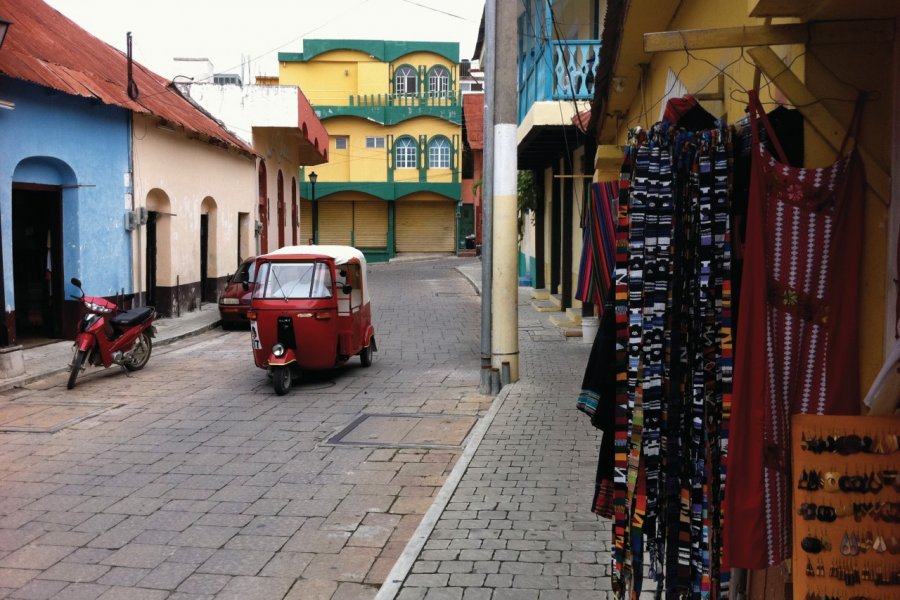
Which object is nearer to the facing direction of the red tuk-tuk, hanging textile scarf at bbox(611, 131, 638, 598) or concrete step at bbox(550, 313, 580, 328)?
the hanging textile scarf

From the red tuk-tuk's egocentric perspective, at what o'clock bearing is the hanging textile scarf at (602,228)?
The hanging textile scarf is roughly at 10 o'clock from the red tuk-tuk.

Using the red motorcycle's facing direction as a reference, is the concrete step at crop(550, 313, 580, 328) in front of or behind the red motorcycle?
behind

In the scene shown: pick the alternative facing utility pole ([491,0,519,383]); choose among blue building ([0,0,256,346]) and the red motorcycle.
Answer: the blue building

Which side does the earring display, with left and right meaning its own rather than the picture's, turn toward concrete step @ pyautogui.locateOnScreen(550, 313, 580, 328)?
back

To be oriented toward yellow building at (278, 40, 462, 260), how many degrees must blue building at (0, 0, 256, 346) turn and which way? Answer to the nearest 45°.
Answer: approximately 90° to its left

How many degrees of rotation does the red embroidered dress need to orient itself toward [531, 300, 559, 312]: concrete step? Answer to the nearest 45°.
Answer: approximately 180°

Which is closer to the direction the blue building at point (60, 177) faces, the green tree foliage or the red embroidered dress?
the red embroidered dress

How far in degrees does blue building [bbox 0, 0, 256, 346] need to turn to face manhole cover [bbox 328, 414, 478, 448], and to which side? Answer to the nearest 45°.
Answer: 0° — it already faces it

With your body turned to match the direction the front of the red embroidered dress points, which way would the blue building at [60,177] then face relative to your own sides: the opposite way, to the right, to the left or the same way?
to the left

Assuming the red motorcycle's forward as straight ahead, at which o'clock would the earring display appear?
The earring display is roughly at 10 o'clock from the red motorcycle.

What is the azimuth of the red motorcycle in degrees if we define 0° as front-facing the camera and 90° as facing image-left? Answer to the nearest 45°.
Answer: approximately 45°
